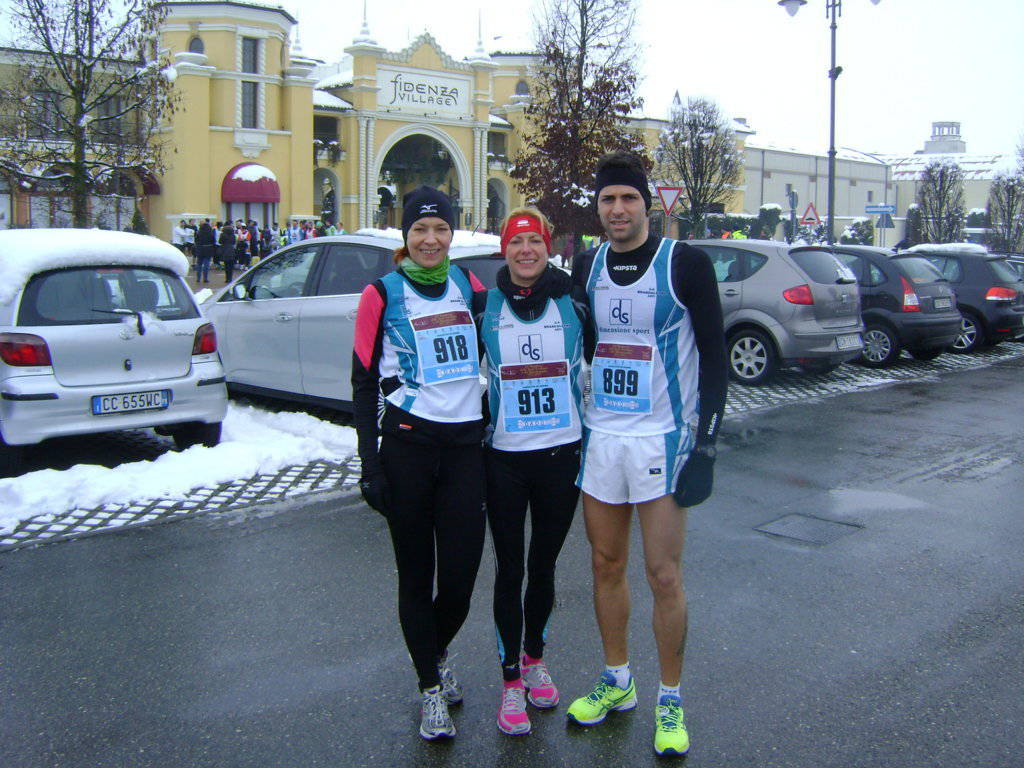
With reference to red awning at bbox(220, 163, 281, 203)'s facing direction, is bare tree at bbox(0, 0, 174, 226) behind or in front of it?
in front

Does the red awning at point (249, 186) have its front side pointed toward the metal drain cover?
yes

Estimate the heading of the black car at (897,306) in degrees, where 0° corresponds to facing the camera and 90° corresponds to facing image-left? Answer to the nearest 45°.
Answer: approximately 135°

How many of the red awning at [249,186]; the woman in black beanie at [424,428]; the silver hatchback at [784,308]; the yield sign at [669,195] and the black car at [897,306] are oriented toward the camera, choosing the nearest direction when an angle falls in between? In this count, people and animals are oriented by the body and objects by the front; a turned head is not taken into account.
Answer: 3

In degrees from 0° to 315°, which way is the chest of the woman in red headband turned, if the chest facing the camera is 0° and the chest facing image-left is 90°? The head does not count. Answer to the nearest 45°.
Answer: approximately 0°

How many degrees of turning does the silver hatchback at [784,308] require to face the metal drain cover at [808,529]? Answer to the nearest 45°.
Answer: approximately 135° to its left

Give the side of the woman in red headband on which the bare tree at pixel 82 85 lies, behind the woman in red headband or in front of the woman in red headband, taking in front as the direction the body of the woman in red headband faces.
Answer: behind
